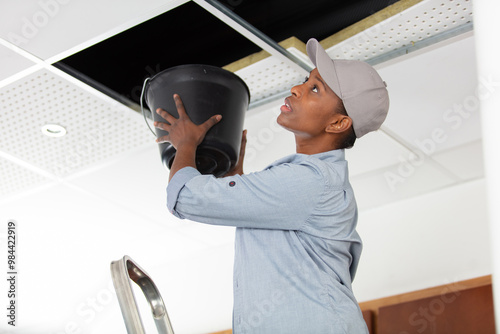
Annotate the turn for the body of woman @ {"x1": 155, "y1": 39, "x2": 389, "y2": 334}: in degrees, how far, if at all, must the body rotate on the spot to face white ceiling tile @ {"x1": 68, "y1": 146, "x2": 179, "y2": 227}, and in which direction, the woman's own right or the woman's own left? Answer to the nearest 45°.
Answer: approximately 45° to the woman's own right

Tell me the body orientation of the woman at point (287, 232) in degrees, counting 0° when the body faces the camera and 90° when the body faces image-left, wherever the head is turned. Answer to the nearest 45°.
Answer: approximately 90°

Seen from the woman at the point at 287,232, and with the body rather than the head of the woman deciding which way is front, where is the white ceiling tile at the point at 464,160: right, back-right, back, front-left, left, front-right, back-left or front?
back-right

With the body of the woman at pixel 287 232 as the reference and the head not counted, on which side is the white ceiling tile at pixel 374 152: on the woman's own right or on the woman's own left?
on the woman's own right

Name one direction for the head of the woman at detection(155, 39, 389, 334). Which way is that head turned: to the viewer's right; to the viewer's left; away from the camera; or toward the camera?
to the viewer's left

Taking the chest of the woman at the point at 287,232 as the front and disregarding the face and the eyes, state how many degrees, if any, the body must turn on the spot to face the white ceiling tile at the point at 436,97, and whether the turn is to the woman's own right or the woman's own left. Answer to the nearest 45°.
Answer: approximately 135° to the woman's own right

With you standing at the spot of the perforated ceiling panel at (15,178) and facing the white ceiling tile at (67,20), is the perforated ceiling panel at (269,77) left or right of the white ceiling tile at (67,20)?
left
